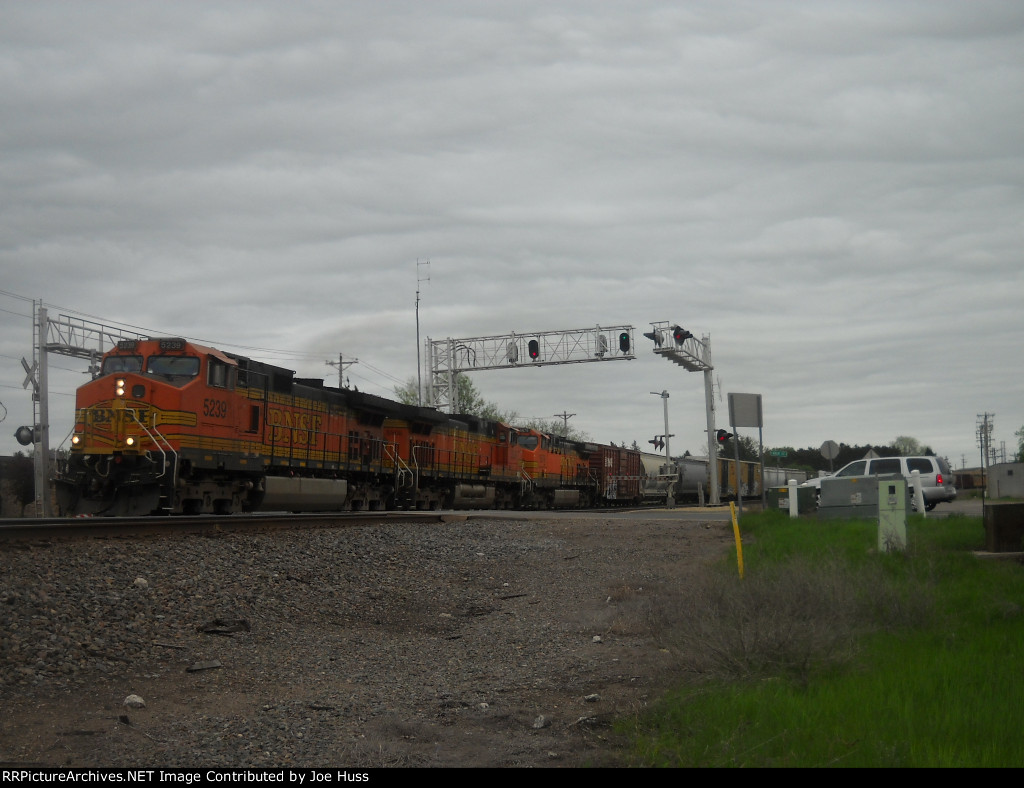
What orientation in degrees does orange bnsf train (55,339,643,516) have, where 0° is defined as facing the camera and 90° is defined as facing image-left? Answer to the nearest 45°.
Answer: approximately 45°

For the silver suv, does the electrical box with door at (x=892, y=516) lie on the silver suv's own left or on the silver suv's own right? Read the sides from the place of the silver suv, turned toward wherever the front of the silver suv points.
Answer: on the silver suv's own left

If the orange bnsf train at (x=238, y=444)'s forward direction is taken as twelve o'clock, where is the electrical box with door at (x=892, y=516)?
The electrical box with door is roughly at 9 o'clock from the orange bnsf train.

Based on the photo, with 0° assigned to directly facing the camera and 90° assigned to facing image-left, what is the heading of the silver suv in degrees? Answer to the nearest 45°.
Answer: approximately 135°

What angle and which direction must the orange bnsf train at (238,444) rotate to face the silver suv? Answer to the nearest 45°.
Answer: approximately 135° to its left

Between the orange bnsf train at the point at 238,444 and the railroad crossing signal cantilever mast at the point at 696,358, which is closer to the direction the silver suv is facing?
the railroad crossing signal cantilever mast

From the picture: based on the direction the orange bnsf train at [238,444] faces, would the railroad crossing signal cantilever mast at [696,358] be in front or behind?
behind

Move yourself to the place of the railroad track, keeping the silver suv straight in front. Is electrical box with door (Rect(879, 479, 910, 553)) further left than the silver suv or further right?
right

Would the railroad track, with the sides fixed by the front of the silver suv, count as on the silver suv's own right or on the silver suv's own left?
on the silver suv's own left
